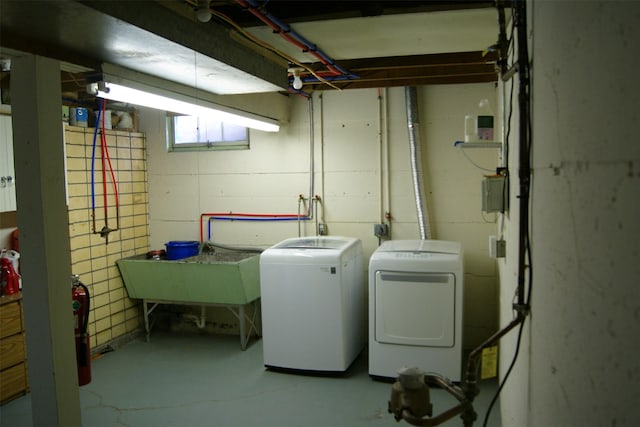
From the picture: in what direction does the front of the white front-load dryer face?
toward the camera

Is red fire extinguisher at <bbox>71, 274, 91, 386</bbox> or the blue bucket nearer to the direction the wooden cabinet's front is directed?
the red fire extinguisher

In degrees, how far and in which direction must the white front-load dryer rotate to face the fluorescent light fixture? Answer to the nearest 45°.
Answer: approximately 45° to its right

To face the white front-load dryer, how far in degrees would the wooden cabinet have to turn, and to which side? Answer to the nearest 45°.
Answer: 0° — it already faces it

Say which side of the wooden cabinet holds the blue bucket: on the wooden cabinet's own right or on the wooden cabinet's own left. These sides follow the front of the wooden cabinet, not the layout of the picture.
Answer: on the wooden cabinet's own left

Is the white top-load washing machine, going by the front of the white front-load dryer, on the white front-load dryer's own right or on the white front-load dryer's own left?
on the white front-load dryer's own right

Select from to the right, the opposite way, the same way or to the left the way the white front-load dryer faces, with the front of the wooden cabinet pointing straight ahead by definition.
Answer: to the right

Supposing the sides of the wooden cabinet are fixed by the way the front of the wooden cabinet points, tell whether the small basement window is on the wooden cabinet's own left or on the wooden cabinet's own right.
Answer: on the wooden cabinet's own left

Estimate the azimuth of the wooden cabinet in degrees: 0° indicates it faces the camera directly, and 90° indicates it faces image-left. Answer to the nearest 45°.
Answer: approximately 315°

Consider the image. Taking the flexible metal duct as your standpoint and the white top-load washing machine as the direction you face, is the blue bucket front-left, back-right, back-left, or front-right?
front-right
